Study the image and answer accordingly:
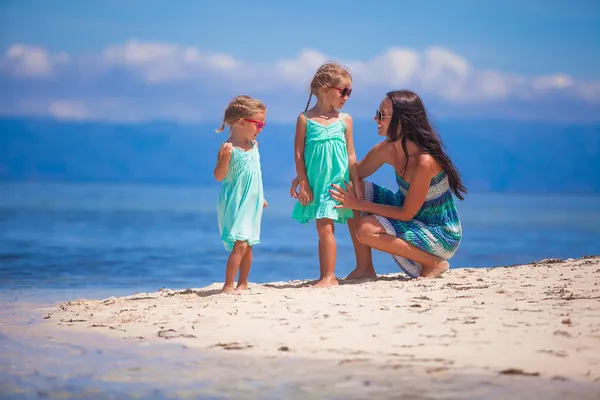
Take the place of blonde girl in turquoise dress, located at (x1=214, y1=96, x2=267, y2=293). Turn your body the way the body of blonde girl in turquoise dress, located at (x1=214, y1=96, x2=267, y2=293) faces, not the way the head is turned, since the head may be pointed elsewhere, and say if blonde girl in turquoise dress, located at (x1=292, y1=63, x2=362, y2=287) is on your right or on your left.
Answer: on your left

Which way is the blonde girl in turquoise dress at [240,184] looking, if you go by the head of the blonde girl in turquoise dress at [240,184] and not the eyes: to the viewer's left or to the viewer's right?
to the viewer's right
